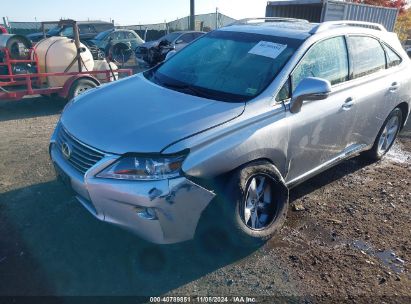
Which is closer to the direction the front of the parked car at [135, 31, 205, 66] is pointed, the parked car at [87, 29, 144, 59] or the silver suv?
the silver suv

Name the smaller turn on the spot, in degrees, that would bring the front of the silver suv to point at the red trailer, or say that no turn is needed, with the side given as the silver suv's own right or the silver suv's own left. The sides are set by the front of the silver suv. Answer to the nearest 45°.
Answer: approximately 90° to the silver suv's own right

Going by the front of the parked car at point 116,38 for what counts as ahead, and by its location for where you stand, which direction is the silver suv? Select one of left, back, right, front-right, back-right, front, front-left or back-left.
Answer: front-left

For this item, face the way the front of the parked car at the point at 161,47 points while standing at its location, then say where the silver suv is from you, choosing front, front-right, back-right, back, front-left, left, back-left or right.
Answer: front-left

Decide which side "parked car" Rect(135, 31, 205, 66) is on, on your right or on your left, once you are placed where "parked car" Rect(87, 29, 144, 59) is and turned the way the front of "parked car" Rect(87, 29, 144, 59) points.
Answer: on your left

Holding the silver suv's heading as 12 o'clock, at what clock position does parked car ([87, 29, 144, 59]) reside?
The parked car is roughly at 4 o'clock from the silver suv.

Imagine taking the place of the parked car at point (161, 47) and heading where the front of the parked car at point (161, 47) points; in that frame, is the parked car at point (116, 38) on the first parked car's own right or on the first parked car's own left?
on the first parked car's own right

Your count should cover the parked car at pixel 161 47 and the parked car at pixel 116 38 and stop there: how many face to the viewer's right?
0

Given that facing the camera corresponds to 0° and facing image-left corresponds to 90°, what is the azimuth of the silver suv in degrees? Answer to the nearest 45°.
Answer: approximately 45°
